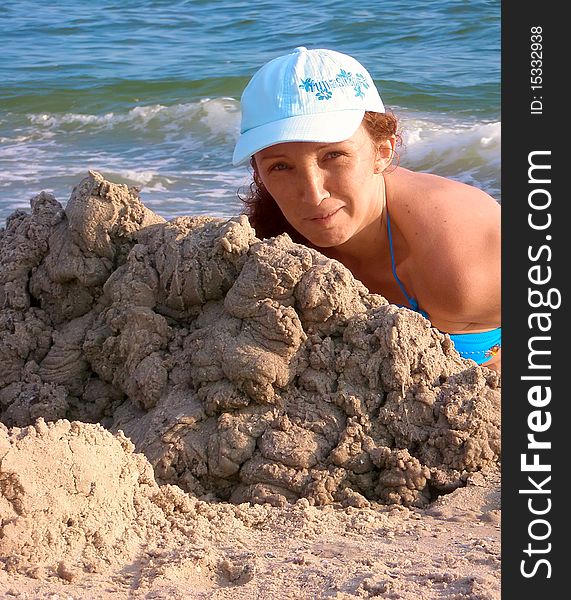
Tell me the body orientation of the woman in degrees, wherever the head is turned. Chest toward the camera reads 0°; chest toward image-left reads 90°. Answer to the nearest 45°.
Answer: approximately 45°

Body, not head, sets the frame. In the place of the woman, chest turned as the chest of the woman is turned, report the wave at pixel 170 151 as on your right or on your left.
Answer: on your right

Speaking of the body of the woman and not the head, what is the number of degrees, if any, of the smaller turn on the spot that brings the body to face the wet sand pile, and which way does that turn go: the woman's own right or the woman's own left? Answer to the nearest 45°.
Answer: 0° — they already face it

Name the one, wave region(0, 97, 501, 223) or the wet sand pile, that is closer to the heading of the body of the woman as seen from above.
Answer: the wet sand pile
